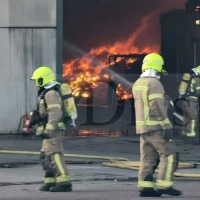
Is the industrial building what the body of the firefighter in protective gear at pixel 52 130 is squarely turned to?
no

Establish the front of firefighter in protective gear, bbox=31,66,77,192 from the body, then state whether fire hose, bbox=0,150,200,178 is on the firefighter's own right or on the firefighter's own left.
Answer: on the firefighter's own right

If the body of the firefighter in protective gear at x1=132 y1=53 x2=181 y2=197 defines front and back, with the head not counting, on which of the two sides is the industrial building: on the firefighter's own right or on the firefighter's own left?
on the firefighter's own left

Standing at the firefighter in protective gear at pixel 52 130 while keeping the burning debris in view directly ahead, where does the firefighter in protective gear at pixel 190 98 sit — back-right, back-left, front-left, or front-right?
front-right

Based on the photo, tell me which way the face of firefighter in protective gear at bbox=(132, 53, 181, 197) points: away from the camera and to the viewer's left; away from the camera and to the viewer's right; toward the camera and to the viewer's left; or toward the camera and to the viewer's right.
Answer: away from the camera and to the viewer's right

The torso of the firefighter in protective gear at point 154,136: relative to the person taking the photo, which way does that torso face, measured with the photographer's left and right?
facing away from the viewer and to the right of the viewer

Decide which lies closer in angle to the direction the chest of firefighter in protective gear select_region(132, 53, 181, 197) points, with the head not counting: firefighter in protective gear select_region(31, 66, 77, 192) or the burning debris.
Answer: the burning debris
